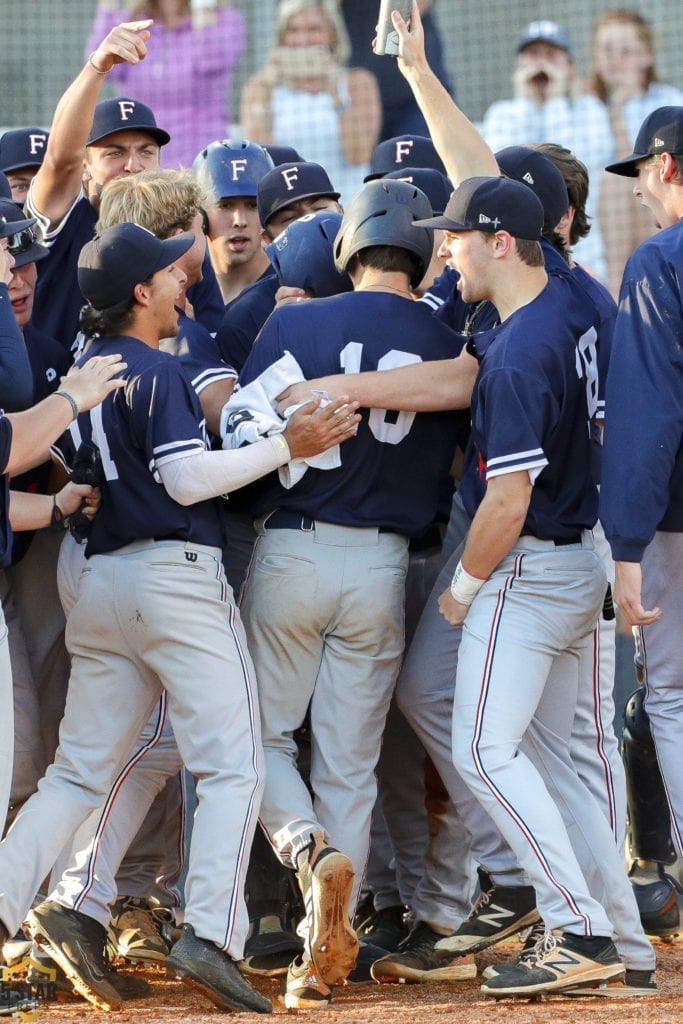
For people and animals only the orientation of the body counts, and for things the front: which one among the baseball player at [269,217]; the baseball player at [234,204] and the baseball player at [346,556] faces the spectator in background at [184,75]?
the baseball player at [346,556]

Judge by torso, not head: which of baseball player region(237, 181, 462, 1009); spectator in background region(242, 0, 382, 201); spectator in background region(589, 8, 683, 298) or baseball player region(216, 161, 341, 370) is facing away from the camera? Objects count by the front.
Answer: baseball player region(237, 181, 462, 1009)

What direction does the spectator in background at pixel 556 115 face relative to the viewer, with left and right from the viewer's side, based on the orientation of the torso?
facing the viewer

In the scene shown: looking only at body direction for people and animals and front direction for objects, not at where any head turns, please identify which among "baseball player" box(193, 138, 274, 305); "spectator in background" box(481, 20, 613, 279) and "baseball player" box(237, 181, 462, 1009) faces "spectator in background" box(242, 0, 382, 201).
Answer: "baseball player" box(237, 181, 462, 1009)

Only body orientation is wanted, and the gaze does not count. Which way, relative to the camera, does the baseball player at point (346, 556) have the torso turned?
away from the camera

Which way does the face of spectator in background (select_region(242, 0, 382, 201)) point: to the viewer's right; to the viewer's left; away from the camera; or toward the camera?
toward the camera

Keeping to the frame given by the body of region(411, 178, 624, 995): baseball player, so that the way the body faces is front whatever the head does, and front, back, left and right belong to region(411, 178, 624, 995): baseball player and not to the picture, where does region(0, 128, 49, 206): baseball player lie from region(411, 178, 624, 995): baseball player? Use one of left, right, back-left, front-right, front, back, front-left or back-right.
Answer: front-right

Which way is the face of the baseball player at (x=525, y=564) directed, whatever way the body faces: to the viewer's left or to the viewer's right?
to the viewer's left

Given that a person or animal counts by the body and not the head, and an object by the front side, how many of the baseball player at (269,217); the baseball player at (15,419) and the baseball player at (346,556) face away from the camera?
1

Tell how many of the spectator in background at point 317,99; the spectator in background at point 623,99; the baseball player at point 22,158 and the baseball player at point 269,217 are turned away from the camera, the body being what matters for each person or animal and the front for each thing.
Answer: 0

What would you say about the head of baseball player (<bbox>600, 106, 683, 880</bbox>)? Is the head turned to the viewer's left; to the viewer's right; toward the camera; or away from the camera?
to the viewer's left

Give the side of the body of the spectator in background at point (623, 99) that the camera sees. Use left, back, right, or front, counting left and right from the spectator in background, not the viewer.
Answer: front

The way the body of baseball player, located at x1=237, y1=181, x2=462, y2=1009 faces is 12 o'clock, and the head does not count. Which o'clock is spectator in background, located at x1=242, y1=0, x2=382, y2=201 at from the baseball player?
The spectator in background is roughly at 12 o'clock from the baseball player.

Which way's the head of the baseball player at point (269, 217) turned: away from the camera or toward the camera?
toward the camera

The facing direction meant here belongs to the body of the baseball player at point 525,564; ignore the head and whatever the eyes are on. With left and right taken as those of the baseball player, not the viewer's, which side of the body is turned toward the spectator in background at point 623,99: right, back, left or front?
right
